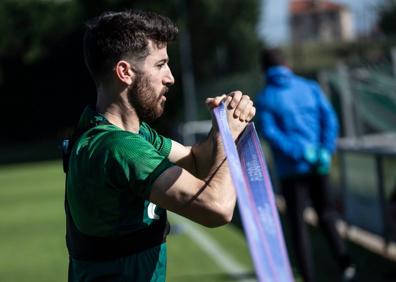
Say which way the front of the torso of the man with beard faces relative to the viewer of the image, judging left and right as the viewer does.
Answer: facing to the right of the viewer

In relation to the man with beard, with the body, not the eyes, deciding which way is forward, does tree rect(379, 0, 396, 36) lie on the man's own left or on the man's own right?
on the man's own left

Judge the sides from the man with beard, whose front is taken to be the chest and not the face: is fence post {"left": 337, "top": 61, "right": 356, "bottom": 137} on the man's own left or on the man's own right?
on the man's own left

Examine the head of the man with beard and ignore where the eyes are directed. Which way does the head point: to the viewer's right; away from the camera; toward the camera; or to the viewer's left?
to the viewer's right
